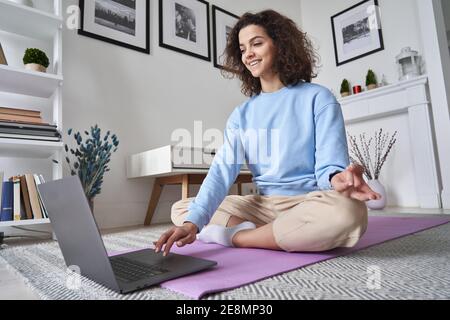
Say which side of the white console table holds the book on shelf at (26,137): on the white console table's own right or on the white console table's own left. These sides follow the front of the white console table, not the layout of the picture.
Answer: on the white console table's own right

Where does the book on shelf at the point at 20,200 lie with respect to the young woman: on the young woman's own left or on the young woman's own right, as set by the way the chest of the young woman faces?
on the young woman's own right

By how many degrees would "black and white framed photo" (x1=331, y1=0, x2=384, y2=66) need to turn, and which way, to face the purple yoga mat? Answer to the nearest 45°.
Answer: approximately 45° to its left

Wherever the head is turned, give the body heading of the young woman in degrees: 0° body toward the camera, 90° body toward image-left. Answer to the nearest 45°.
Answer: approximately 45°

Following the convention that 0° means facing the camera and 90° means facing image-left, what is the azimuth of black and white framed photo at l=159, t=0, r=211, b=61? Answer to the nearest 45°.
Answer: approximately 315°

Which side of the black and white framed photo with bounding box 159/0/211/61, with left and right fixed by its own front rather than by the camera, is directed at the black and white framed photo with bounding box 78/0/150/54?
right
